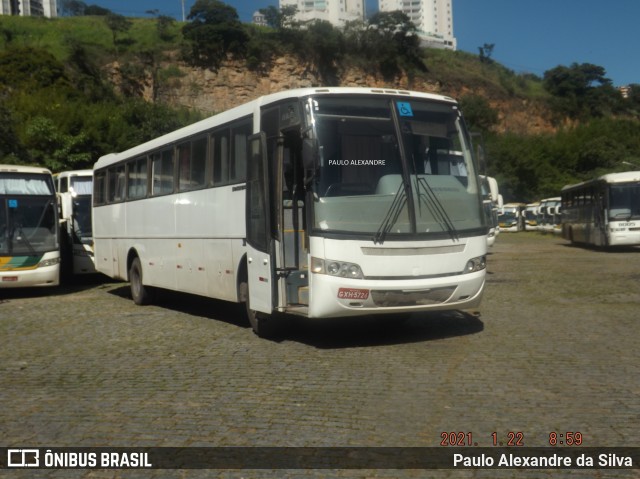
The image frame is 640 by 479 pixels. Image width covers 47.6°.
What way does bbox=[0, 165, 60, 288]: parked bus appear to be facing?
toward the camera

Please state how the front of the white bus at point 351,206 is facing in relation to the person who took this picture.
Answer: facing the viewer and to the right of the viewer

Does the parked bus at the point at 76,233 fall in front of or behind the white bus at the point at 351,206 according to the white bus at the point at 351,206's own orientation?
behind

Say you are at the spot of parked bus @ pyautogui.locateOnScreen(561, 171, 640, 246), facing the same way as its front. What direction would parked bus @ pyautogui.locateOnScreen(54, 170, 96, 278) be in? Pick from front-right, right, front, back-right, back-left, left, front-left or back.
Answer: right

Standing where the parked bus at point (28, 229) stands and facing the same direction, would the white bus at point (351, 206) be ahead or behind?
ahead

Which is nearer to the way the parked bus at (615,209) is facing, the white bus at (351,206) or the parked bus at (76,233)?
the white bus

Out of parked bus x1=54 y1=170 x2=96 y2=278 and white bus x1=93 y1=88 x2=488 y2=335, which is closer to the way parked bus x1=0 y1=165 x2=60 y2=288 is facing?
the white bus

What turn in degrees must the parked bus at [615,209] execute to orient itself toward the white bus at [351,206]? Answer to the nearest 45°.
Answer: approximately 45° to its right

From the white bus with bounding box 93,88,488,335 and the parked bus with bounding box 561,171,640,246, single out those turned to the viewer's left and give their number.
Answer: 0

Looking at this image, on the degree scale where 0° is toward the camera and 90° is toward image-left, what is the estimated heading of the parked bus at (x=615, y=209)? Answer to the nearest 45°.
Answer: approximately 315°

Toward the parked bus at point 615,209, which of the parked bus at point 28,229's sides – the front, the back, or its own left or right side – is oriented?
left

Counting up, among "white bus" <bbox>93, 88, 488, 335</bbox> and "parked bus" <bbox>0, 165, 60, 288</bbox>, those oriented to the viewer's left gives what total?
0
